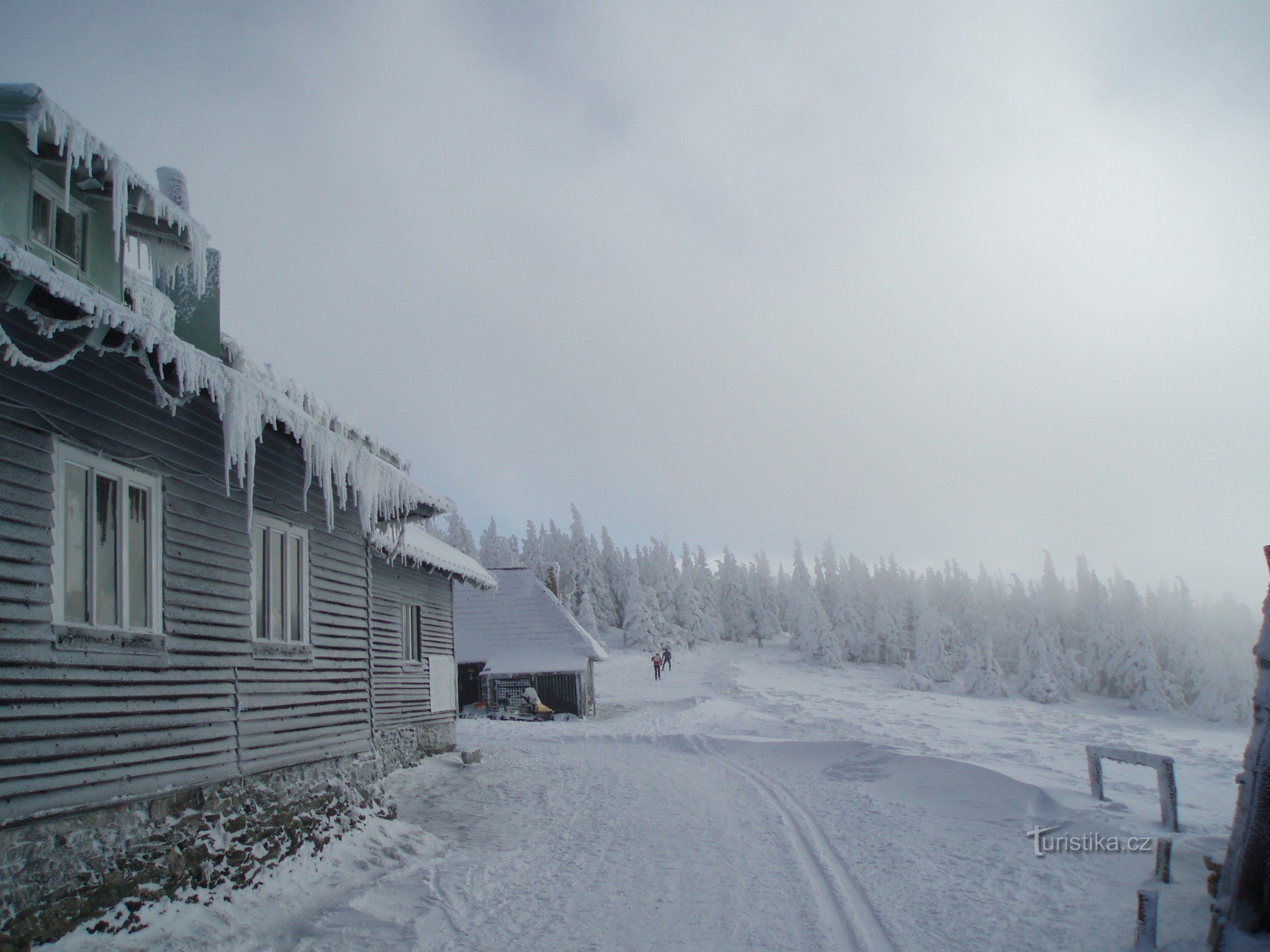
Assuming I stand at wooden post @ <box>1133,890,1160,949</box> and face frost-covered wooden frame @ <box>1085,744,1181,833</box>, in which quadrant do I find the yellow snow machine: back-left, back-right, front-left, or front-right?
front-left

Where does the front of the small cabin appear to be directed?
toward the camera

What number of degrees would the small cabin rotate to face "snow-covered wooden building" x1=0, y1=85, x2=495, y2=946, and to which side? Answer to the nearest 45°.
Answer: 0° — it already faces it

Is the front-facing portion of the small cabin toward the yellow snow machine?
yes

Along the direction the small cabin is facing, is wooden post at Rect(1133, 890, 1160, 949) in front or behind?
in front

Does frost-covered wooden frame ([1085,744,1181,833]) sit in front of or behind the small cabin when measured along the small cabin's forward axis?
in front
